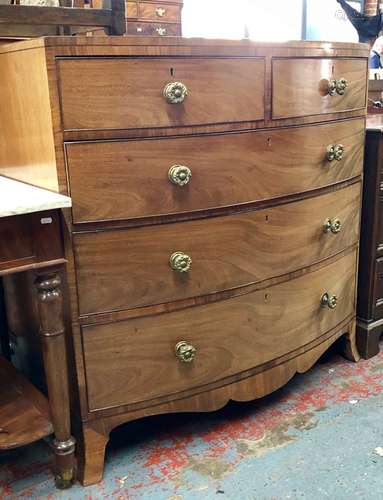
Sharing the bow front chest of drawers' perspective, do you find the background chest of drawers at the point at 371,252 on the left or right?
on its left

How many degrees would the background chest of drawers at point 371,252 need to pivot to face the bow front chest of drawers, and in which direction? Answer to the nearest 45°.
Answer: approximately 90° to its right

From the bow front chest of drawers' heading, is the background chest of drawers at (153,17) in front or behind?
behind

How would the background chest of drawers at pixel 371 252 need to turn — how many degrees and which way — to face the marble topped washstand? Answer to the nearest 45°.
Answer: approximately 90° to its right

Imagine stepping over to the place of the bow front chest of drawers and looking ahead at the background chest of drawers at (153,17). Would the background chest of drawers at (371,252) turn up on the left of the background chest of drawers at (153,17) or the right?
right

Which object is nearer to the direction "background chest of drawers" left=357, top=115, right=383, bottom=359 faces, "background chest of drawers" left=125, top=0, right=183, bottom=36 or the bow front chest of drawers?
the bow front chest of drawers

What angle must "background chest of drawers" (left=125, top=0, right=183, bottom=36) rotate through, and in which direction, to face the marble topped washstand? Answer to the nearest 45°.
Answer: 0° — it already faces it

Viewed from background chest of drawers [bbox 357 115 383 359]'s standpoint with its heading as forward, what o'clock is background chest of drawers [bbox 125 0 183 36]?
background chest of drawers [bbox 125 0 183 36] is roughly at 6 o'clock from background chest of drawers [bbox 357 115 383 359].

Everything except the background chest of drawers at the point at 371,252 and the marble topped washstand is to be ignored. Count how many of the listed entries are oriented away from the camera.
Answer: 0

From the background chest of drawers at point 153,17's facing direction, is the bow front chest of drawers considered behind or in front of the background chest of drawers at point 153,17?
in front

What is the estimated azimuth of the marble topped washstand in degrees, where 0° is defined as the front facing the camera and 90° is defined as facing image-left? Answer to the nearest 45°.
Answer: approximately 315°
